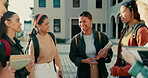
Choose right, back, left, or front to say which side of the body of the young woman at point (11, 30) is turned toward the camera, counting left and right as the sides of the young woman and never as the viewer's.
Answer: right

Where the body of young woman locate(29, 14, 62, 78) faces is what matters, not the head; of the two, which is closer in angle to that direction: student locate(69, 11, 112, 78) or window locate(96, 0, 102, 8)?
the student

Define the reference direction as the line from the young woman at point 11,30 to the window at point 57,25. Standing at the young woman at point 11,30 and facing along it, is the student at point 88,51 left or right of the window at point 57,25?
right

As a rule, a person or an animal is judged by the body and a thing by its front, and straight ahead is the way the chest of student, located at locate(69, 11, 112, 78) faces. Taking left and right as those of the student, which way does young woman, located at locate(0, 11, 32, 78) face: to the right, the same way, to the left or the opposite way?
to the left

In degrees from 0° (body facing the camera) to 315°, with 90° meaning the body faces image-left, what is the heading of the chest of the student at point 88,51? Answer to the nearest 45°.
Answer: approximately 0°

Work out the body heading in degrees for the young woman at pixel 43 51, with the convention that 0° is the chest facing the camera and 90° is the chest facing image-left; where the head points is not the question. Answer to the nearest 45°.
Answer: approximately 315°

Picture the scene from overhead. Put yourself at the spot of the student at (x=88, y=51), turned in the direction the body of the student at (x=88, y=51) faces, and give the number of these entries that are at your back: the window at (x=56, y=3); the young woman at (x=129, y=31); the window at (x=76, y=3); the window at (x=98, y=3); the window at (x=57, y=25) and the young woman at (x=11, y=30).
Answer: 4

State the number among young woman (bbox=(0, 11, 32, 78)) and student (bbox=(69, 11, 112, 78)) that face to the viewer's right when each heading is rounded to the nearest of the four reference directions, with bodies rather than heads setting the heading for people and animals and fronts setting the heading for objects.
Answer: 1

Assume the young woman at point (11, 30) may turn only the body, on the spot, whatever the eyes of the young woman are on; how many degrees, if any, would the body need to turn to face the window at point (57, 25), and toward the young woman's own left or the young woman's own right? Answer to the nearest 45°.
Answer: approximately 90° to the young woman's own left

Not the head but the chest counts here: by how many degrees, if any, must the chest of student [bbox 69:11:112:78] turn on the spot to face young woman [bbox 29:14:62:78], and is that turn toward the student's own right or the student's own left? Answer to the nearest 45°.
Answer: approximately 90° to the student's own right

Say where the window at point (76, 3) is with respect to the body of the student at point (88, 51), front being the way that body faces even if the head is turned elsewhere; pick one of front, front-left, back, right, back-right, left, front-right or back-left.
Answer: back

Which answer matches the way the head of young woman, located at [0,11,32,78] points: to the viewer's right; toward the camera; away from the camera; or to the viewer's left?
to the viewer's right

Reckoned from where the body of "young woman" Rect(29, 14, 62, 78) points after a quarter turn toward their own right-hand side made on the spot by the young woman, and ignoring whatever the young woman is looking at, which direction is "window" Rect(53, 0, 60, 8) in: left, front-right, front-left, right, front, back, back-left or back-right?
back-right

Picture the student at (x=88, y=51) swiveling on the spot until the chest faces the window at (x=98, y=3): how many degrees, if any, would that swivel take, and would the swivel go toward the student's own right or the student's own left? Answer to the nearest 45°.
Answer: approximately 180°

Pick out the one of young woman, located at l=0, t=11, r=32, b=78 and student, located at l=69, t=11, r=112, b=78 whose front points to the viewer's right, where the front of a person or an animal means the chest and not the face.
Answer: the young woman
